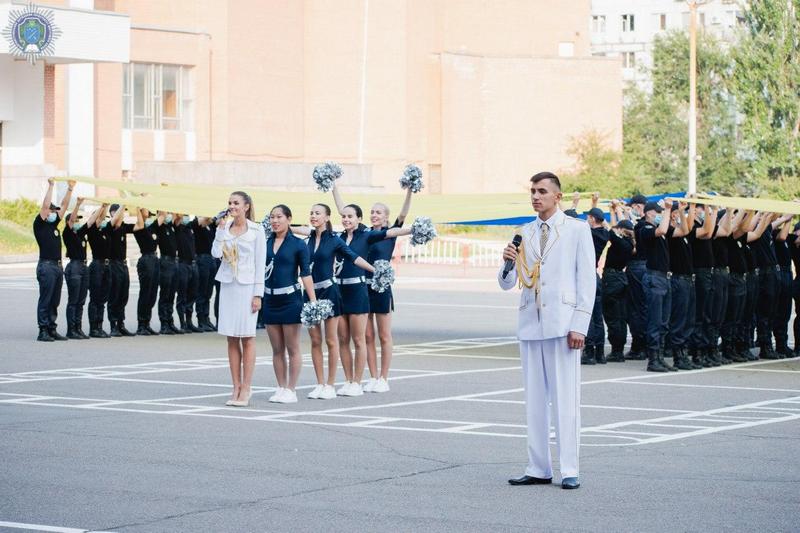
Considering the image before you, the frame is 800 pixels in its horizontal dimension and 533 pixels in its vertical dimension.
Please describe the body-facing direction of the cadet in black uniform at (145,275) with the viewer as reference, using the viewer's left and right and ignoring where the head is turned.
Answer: facing the viewer and to the right of the viewer

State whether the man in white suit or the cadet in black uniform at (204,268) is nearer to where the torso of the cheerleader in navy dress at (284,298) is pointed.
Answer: the man in white suit

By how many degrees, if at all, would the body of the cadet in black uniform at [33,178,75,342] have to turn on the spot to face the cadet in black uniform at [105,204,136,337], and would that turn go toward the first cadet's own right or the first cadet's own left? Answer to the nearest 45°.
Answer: approximately 90° to the first cadet's own left

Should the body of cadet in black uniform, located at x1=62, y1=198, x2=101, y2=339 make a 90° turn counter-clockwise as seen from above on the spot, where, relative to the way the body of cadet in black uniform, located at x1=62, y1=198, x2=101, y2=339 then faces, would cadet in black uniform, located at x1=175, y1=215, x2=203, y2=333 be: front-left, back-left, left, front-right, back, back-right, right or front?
front-right

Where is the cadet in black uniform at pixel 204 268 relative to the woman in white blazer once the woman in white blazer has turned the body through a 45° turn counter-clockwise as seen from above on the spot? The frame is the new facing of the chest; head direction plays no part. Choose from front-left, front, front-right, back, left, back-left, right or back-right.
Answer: back

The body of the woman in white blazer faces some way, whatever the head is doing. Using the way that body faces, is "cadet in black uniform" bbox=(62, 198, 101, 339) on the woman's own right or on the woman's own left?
on the woman's own right
